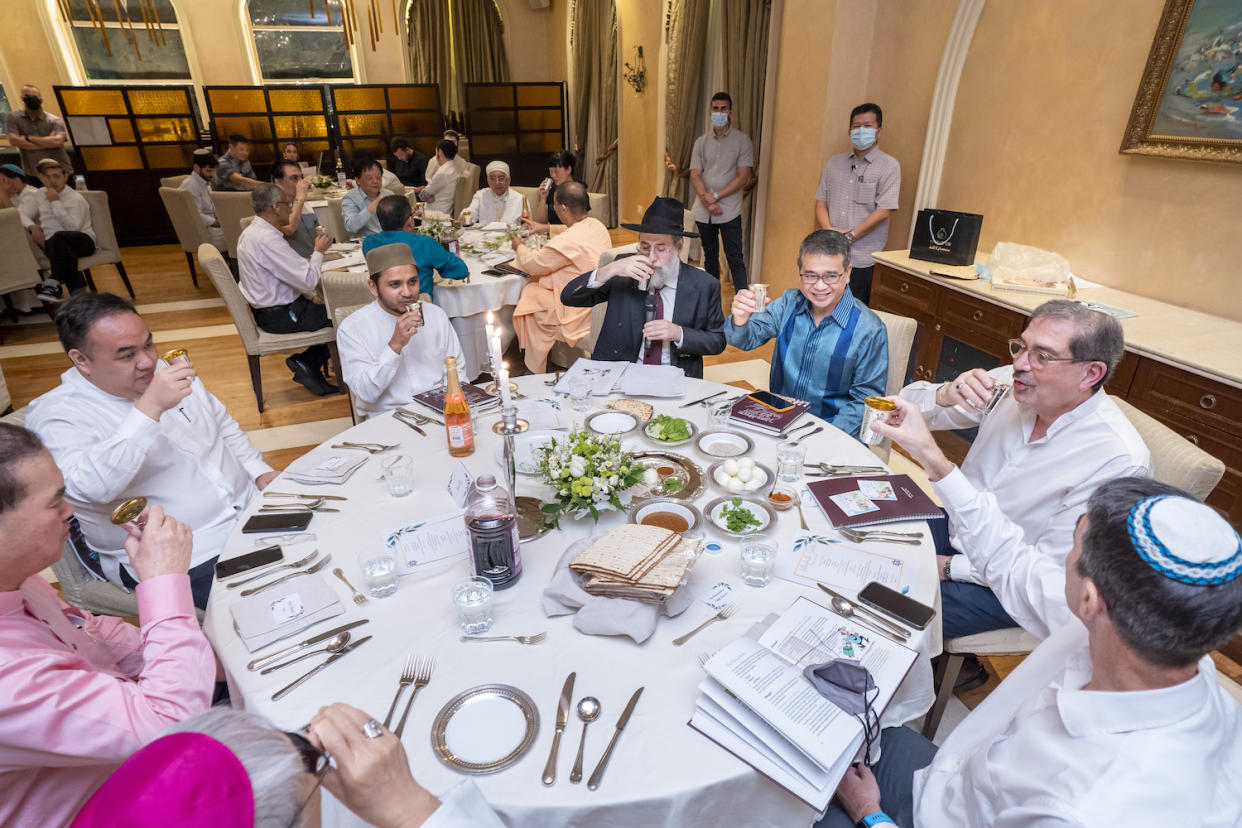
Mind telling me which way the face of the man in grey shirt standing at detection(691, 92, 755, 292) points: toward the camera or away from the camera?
toward the camera

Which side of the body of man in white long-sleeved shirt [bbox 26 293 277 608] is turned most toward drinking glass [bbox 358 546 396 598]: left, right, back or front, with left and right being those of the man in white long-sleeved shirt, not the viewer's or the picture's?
front

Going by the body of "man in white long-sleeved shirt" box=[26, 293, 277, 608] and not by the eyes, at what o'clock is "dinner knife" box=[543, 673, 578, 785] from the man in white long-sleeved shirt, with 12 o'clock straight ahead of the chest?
The dinner knife is roughly at 1 o'clock from the man in white long-sleeved shirt.

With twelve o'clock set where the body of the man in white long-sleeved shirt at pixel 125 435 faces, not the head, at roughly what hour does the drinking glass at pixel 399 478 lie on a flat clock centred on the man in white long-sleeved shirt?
The drinking glass is roughly at 12 o'clock from the man in white long-sleeved shirt.

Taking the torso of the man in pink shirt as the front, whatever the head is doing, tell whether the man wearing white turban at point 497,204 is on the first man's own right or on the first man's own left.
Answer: on the first man's own left

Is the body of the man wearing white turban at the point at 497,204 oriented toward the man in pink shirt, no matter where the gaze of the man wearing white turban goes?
yes

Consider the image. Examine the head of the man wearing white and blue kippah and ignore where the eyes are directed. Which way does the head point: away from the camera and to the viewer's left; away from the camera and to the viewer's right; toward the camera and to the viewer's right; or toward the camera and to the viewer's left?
away from the camera and to the viewer's left

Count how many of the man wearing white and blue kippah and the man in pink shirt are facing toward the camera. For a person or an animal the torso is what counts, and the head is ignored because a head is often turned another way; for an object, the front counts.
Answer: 0

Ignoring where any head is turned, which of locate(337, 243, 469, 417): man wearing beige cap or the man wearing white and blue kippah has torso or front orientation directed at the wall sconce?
the man wearing white and blue kippah

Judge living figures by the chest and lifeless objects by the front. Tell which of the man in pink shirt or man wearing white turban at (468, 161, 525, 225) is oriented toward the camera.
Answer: the man wearing white turban

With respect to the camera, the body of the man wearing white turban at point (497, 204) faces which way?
toward the camera

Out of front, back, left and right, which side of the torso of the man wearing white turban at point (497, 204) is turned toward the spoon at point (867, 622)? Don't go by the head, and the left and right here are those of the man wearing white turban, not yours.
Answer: front

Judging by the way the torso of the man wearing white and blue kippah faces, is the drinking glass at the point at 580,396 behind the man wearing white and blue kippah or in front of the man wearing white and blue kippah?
in front

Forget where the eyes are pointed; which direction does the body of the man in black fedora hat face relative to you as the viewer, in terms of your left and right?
facing the viewer

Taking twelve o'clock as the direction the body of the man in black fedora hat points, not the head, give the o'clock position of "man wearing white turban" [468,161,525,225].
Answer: The man wearing white turban is roughly at 5 o'clock from the man in black fedora hat.

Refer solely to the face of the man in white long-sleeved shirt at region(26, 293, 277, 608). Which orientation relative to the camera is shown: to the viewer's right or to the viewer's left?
to the viewer's right
